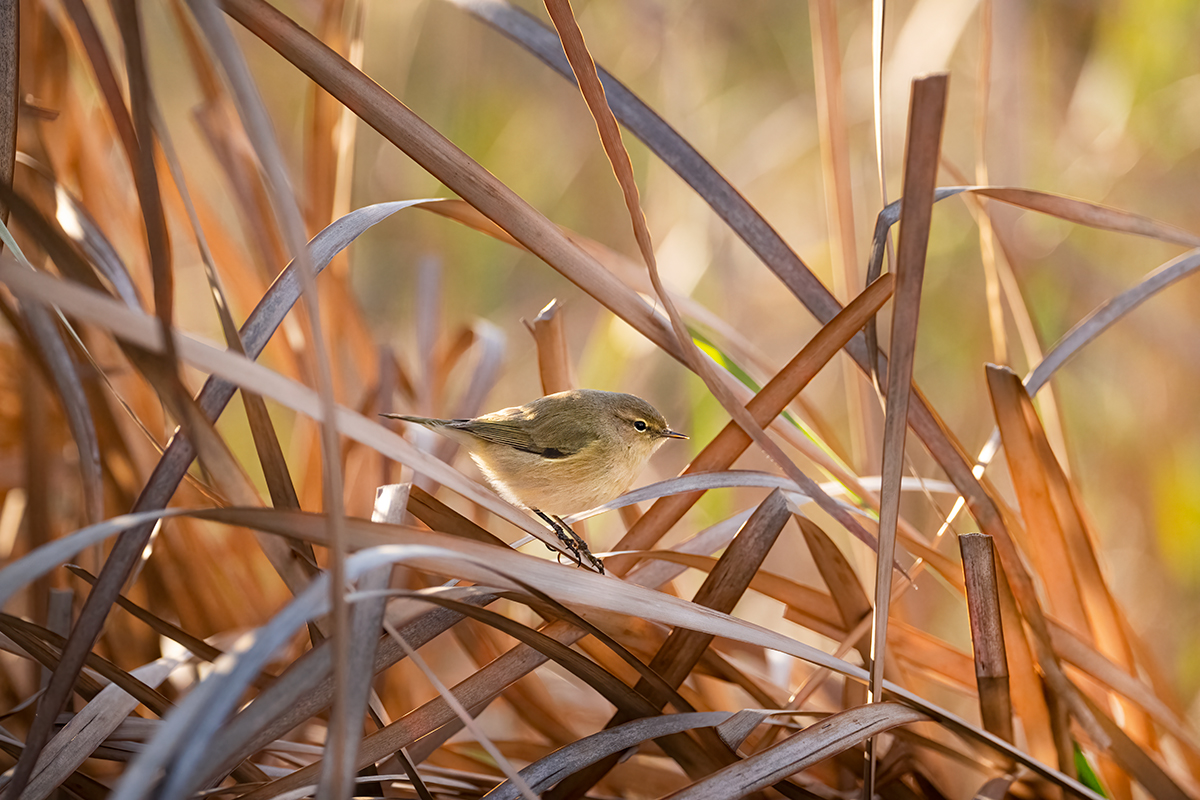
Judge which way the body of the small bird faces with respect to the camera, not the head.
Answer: to the viewer's right

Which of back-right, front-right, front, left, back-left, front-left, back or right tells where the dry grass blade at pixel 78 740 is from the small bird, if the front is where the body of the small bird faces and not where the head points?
back-right

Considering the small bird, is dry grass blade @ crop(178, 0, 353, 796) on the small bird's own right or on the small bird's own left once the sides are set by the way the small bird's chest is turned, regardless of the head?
on the small bird's own right

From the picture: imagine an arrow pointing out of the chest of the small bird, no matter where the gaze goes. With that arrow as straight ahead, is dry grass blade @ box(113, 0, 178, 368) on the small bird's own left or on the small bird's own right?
on the small bird's own right
